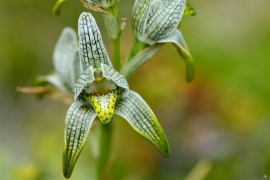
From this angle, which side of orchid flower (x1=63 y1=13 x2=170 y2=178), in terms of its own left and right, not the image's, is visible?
front
